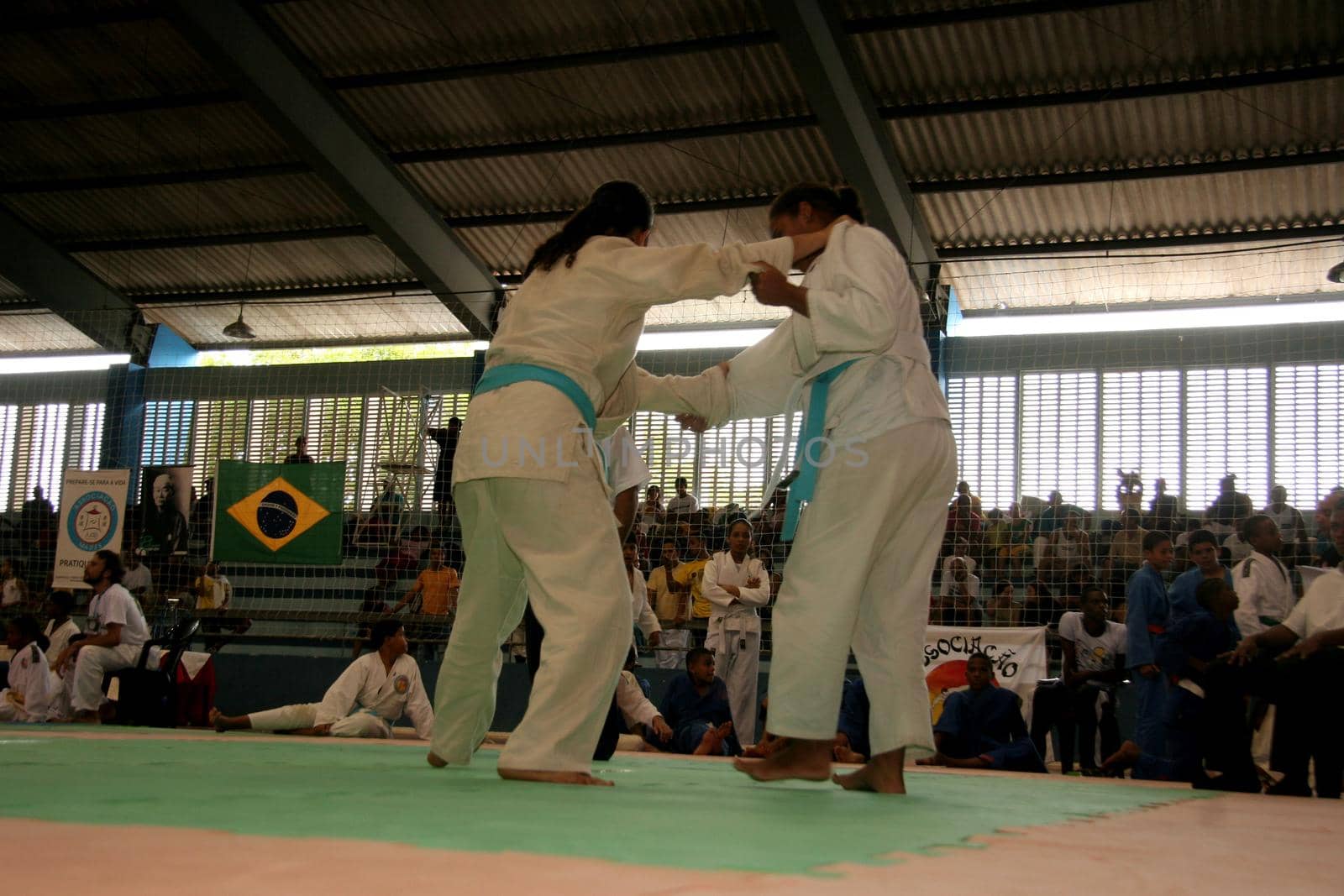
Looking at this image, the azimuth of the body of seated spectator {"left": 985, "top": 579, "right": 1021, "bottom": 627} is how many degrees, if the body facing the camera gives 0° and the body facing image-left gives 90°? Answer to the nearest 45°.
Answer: approximately 0°

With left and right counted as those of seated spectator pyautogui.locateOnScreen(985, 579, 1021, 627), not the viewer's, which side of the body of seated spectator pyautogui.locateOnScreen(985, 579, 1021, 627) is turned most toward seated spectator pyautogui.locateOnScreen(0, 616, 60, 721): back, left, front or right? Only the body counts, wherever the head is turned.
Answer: right

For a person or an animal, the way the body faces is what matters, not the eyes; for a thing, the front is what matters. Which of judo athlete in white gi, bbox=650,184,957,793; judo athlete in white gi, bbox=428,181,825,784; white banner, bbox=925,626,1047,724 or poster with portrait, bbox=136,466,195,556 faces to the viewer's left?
judo athlete in white gi, bbox=650,184,957,793

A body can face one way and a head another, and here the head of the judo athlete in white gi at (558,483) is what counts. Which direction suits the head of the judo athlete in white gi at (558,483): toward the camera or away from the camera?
away from the camera

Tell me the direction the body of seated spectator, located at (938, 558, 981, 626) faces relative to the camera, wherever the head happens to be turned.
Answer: toward the camera

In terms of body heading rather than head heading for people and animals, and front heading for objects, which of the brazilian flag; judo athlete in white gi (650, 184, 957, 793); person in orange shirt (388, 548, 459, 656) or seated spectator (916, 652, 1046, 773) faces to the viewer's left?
the judo athlete in white gi

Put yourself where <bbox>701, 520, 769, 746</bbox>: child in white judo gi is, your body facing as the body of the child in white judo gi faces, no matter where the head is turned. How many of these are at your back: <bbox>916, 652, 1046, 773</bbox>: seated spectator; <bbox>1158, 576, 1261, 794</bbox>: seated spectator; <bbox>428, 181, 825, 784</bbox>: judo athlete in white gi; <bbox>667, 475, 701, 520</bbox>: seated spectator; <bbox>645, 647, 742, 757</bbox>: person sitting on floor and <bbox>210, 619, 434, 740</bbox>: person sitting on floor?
1

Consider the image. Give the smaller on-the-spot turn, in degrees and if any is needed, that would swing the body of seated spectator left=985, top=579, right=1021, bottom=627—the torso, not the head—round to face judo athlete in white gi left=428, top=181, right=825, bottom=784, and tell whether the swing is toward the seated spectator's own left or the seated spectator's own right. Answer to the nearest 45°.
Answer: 0° — they already face them

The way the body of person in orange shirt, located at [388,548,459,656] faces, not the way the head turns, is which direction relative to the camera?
toward the camera

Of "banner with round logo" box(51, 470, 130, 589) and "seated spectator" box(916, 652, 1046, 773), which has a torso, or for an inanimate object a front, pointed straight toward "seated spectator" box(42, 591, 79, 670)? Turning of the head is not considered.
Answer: the banner with round logo

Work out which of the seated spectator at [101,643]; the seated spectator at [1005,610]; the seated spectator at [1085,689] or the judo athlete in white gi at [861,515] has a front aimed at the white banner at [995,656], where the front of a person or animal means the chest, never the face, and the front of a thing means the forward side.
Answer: the seated spectator at [1005,610]

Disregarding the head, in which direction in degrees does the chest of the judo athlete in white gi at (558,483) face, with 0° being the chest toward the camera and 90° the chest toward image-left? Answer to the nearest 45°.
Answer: approximately 225°

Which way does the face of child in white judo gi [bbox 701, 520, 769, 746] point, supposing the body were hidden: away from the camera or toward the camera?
toward the camera

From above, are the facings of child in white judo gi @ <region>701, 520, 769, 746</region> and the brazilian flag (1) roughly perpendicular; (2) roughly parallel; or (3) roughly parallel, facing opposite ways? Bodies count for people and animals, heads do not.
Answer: roughly parallel

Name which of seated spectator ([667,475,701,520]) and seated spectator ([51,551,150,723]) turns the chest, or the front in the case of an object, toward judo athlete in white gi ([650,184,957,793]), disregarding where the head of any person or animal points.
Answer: seated spectator ([667,475,701,520])

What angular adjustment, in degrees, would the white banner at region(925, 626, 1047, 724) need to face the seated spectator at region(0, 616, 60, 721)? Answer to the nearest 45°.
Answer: approximately 90° to its right

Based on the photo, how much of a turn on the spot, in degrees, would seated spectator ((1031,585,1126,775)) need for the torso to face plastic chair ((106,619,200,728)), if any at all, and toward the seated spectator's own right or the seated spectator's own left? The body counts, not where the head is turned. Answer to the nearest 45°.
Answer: approximately 90° to the seated spectator's own right

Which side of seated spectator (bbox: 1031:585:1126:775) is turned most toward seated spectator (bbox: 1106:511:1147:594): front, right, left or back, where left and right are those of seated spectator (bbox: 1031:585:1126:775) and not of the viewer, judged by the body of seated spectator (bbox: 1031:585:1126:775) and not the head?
back

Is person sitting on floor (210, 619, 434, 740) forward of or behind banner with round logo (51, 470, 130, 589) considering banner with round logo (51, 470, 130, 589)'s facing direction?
forward
